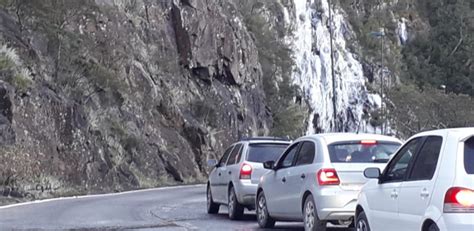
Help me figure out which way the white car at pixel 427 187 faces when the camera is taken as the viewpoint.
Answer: facing away from the viewer and to the left of the viewer

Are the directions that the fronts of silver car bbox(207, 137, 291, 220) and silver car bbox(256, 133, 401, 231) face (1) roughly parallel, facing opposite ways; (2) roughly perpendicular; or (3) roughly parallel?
roughly parallel

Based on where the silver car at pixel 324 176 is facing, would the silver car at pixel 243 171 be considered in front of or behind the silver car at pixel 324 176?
in front

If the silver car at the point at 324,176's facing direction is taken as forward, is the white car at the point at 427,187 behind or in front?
behind

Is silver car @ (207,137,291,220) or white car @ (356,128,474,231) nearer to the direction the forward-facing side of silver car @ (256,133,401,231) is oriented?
the silver car

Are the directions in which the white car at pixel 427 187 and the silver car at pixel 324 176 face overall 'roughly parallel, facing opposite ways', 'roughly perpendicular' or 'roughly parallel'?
roughly parallel

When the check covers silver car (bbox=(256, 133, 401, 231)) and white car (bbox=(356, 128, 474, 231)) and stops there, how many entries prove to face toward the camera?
0

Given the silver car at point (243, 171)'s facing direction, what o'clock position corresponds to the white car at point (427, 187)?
The white car is roughly at 7 o'clock from the silver car.

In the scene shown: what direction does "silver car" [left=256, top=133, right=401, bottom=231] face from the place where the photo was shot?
facing away from the viewer and to the left of the viewer

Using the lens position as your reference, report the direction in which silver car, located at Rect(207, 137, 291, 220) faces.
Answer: facing away from the viewer and to the left of the viewer
